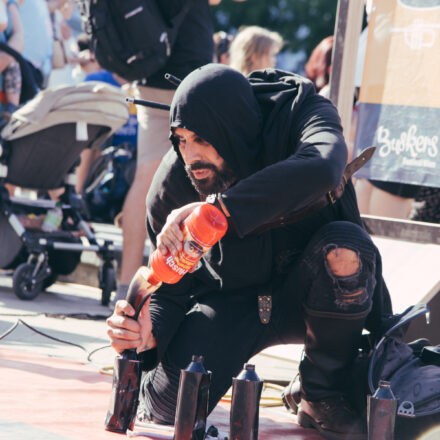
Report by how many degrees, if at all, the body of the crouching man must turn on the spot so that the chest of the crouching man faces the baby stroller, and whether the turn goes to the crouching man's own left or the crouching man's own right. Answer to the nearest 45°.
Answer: approximately 90° to the crouching man's own right

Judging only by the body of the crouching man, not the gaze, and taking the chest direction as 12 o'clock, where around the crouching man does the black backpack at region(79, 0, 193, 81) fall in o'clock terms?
The black backpack is roughly at 4 o'clock from the crouching man.

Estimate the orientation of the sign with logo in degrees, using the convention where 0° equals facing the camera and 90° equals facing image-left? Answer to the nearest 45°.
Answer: approximately 0°

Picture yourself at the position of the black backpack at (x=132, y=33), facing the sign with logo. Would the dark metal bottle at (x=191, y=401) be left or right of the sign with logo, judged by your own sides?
right

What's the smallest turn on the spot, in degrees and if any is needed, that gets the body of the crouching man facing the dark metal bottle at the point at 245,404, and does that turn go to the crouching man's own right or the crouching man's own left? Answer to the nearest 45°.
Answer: approximately 45° to the crouching man's own left
